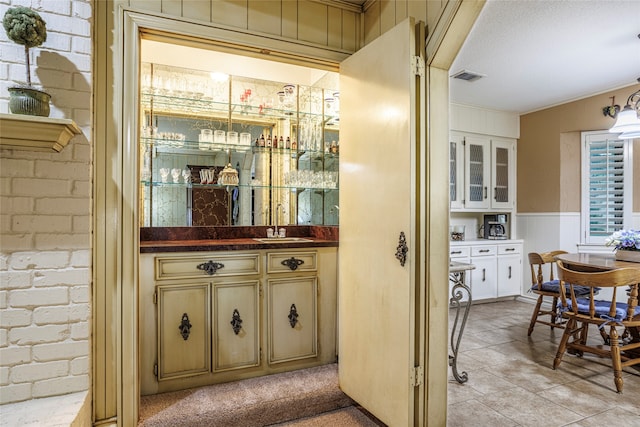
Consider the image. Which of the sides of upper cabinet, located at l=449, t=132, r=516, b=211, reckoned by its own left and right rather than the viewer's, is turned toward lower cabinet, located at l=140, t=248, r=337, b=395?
right

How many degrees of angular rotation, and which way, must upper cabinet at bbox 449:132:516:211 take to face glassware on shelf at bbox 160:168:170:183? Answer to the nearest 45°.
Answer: approximately 90° to its right

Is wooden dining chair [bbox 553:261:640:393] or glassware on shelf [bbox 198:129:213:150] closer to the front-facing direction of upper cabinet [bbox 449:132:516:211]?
the wooden dining chair

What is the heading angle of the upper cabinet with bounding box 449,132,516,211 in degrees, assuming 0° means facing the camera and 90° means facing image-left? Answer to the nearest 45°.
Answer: approximately 315°

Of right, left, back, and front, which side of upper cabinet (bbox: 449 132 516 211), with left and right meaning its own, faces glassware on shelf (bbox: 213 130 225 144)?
right

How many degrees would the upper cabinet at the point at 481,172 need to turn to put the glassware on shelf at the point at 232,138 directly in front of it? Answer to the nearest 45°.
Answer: approximately 90° to its right

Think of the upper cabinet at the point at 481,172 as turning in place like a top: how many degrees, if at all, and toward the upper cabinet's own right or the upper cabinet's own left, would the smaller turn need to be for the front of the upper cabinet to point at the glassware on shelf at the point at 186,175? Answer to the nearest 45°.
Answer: approximately 90° to the upper cabinet's own right

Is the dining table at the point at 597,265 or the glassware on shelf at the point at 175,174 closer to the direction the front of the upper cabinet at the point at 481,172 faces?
the dining table

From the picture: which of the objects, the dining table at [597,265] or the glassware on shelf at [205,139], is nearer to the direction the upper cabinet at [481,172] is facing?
the dining table

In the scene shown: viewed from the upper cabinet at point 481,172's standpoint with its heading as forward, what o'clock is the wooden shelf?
The wooden shelf is roughly at 2 o'clock from the upper cabinet.

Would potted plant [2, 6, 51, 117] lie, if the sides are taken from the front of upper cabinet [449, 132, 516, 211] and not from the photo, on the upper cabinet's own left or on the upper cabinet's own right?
on the upper cabinet's own right
